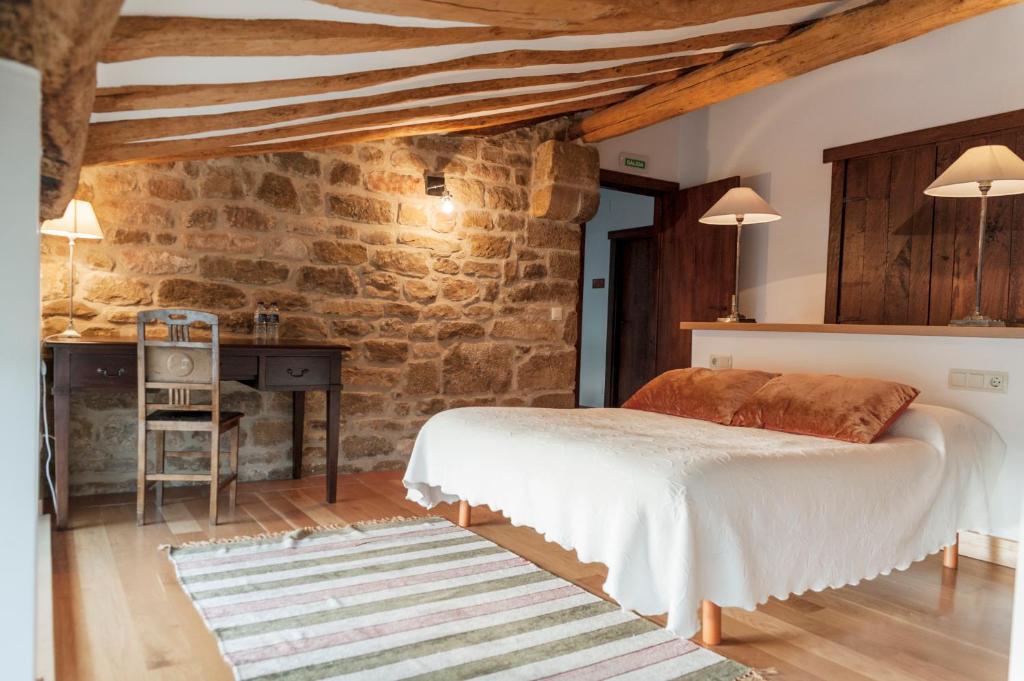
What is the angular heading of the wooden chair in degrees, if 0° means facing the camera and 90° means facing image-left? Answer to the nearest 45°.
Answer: approximately 180°

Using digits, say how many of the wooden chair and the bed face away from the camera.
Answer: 1

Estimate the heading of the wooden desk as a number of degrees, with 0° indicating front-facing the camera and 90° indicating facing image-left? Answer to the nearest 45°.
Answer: approximately 0°

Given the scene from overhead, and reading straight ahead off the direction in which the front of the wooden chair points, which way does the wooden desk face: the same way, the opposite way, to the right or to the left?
the opposite way

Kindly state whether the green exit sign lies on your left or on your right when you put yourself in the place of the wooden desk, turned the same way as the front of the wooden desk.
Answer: on your left

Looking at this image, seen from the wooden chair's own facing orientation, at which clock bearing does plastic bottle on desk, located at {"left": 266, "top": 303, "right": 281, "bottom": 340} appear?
The plastic bottle on desk is roughly at 1 o'clock from the wooden chair.

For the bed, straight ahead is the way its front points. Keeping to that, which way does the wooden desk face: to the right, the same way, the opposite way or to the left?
to the left

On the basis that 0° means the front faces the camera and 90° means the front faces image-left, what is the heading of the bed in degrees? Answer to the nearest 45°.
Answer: approximately 45°

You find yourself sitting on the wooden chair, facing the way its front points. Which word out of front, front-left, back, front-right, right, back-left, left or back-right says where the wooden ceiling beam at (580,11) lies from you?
back-right
